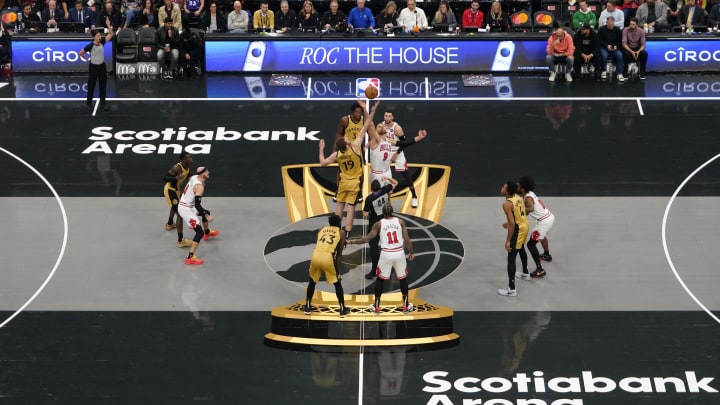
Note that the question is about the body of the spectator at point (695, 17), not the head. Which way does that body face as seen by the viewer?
toward the camera

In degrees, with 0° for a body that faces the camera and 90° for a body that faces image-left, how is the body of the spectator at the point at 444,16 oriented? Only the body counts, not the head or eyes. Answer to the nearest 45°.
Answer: approximately 0°

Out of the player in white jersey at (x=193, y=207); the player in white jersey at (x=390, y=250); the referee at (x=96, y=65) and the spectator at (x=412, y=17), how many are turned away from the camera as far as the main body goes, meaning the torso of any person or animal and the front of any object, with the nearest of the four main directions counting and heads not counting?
1

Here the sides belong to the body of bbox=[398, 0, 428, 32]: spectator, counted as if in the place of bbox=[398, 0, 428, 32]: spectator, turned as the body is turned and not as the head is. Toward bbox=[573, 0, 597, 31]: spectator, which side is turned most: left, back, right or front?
left

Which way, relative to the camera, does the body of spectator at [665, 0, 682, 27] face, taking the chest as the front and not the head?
toward the camera

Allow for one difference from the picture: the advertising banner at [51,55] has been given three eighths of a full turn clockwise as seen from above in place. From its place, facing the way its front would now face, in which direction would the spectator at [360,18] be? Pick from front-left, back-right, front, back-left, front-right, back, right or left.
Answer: back-right

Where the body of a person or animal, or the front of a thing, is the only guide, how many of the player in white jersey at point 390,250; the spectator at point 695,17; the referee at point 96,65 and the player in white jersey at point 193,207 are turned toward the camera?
2

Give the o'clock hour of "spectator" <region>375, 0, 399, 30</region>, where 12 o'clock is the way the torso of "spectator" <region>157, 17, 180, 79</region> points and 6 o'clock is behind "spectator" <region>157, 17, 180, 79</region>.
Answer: "spectator" <region>375, 0, 399, 30</region> is roughly at 9 o'clock from "spectator" <region>157, 17, 180, 79</region>.

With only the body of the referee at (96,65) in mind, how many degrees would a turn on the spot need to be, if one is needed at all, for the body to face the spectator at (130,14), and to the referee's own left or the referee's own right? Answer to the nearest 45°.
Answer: approximately 180°

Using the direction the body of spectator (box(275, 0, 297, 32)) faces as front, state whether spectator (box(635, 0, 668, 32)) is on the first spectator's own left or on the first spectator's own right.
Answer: on the first spectator's own left

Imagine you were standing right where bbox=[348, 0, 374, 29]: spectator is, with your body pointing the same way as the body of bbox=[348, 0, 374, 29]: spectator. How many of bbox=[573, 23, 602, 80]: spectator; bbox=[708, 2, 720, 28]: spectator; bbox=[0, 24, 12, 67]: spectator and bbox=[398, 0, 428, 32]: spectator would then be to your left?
3

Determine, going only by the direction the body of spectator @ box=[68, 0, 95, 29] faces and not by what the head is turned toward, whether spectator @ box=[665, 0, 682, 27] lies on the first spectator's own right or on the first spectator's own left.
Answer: on the first spectator's own left

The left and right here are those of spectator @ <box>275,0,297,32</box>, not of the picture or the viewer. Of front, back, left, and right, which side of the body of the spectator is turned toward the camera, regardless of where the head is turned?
front

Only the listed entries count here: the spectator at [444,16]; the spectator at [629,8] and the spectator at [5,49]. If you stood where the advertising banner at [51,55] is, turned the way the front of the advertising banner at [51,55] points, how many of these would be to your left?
2

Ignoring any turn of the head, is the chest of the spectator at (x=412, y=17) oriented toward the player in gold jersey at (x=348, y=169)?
yes

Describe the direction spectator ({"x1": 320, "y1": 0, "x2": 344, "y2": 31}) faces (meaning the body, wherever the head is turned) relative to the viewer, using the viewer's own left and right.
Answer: facing the viewer

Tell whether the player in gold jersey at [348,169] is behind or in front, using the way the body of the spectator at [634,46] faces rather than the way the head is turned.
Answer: in front

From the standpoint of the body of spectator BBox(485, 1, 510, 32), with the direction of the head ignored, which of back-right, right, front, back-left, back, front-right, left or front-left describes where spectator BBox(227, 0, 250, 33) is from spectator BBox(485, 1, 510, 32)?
right

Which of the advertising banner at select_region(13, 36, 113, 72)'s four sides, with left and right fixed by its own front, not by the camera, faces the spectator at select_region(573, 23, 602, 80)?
left
